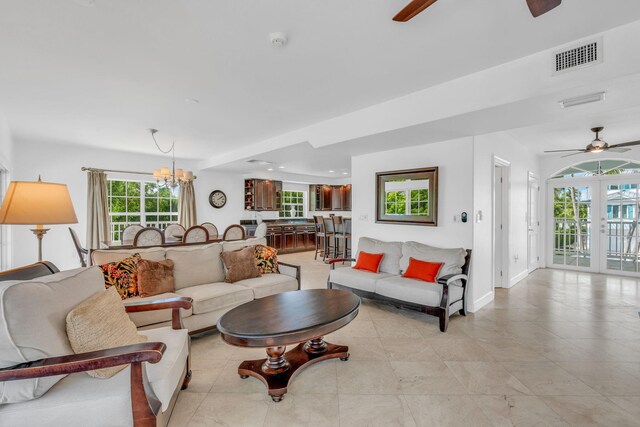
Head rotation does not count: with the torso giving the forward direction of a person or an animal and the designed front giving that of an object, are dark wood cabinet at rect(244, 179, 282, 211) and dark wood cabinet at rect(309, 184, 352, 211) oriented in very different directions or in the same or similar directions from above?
same or similar directions

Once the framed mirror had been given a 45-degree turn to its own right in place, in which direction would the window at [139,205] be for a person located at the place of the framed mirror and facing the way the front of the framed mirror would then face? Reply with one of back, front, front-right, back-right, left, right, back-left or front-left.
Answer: front

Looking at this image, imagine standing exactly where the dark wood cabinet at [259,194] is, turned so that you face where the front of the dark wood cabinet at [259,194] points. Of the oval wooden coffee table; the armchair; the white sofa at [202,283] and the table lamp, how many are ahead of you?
4

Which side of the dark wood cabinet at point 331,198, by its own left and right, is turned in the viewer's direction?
front

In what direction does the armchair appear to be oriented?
to the viewer's right

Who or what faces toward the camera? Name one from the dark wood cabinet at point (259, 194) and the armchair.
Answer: the dark wood cabinet

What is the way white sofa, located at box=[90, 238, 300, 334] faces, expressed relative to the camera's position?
facing the viewer and to the right of the viewer

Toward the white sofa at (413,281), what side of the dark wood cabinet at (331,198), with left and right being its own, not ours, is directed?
front

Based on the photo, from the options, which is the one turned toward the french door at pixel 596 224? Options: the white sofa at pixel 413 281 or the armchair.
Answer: the armchair

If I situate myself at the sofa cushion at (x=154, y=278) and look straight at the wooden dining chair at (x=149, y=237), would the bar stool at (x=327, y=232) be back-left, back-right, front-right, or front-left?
front-right

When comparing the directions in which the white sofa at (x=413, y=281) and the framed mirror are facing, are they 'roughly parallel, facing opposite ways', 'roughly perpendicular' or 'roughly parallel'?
roughly parallel

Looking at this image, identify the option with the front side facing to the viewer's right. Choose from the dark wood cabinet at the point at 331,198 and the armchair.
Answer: the armchair

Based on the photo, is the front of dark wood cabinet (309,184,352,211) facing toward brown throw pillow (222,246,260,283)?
yes

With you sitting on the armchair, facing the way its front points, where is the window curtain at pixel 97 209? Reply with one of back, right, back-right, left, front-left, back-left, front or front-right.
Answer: left

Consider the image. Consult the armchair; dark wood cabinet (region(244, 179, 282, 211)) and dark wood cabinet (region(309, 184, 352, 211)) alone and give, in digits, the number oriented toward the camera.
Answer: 2

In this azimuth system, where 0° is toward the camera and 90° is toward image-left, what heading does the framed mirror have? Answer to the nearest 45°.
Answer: approximately 45°

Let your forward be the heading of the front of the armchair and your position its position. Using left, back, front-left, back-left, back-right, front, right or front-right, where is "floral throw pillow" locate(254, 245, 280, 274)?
front-left

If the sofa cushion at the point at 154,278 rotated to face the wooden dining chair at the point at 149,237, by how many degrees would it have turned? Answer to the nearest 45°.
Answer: approximately 135° to its left

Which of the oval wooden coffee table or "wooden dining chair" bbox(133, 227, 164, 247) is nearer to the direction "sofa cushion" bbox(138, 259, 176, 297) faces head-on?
the oval wooden coffee table

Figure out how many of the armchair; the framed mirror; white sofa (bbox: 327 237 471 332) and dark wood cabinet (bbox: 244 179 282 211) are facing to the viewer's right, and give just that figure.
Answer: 1

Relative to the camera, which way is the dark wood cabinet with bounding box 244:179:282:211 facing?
toward the camera
